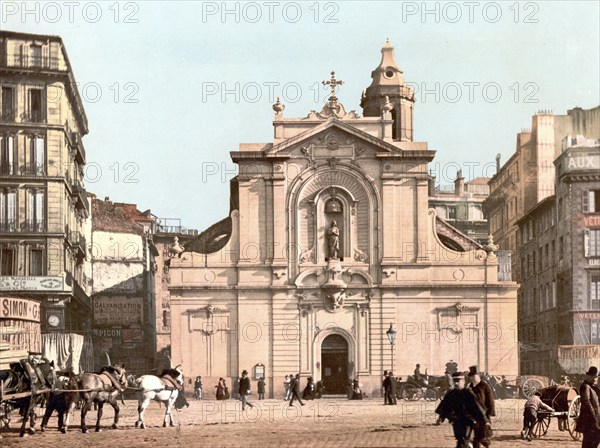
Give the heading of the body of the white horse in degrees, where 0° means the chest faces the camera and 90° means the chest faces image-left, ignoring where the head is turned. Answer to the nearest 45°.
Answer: approximately 270°

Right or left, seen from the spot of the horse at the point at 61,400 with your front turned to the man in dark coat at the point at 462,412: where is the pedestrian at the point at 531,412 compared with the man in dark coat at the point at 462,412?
left

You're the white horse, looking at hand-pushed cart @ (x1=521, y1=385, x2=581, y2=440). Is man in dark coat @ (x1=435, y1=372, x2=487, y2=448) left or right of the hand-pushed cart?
right

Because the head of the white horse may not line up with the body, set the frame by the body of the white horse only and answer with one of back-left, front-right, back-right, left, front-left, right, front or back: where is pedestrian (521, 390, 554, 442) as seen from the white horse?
front-right

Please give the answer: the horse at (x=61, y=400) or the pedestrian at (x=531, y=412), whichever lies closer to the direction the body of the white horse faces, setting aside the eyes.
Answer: the pedestrian
